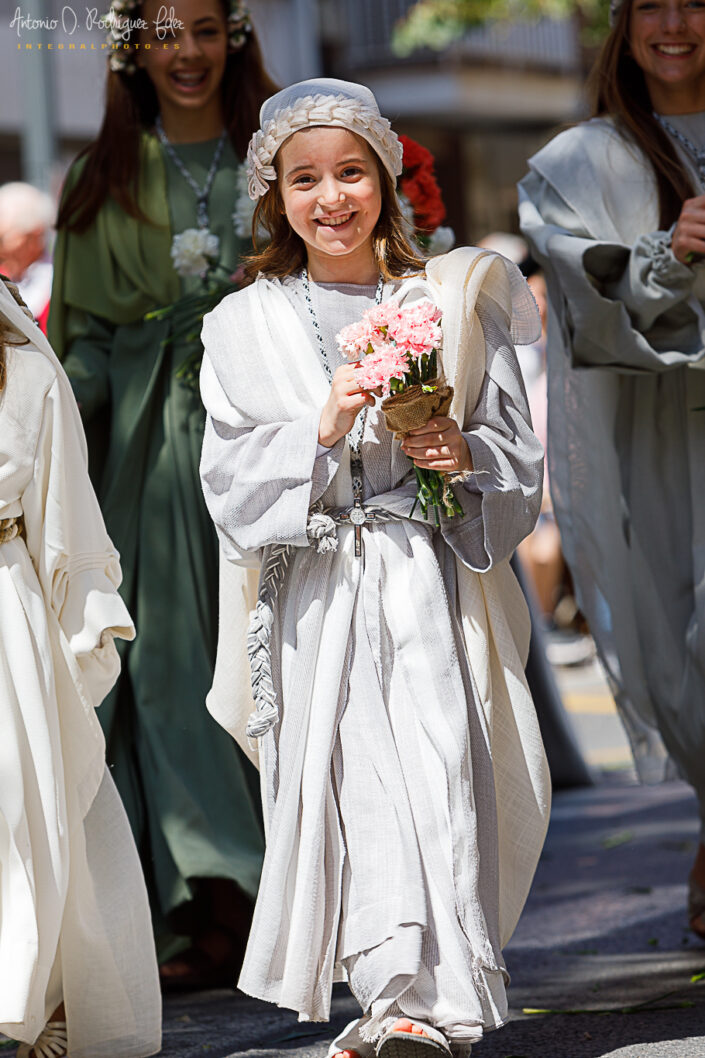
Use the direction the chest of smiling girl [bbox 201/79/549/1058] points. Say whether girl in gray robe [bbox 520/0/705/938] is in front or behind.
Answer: behind

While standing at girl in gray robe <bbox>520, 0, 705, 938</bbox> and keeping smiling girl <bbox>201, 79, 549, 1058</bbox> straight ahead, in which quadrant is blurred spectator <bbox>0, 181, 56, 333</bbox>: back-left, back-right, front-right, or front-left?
back-right

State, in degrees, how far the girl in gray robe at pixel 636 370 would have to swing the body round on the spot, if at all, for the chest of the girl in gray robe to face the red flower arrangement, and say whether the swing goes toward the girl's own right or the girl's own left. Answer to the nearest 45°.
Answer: approximately 135° to the girl's own right

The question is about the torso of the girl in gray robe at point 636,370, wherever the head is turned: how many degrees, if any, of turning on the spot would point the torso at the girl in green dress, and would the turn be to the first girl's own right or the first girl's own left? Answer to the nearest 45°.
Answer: approximately 135° to the first girl's own right

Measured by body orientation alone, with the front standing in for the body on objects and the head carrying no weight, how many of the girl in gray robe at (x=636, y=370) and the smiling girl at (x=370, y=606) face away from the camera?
0

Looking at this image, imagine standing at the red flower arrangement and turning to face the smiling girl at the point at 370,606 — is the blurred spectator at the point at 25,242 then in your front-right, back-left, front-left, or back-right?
back-right

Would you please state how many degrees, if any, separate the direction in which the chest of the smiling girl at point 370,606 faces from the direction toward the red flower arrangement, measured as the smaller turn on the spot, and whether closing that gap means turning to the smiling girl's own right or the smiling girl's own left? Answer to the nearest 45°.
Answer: approximately 180°

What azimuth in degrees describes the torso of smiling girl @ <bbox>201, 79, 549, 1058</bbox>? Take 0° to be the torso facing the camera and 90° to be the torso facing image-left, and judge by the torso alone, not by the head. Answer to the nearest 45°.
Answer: approximately 0°

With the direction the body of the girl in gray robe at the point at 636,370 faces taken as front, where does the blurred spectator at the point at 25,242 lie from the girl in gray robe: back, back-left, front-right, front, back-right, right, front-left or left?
back
